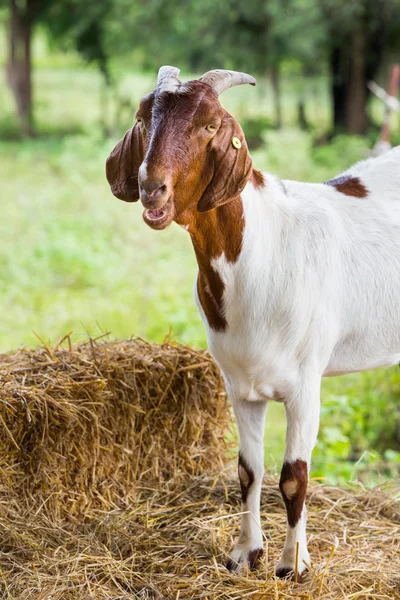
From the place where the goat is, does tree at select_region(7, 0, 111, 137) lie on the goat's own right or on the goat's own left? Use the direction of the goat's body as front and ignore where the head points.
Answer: on the goat's own right

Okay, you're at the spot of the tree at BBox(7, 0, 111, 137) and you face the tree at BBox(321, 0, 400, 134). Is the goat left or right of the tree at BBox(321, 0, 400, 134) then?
right

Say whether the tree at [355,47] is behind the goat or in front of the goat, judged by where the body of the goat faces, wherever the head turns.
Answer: behind

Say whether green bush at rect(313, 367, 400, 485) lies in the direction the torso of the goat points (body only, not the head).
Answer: no

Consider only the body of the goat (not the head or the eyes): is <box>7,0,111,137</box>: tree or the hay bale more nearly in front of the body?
the hay bale
